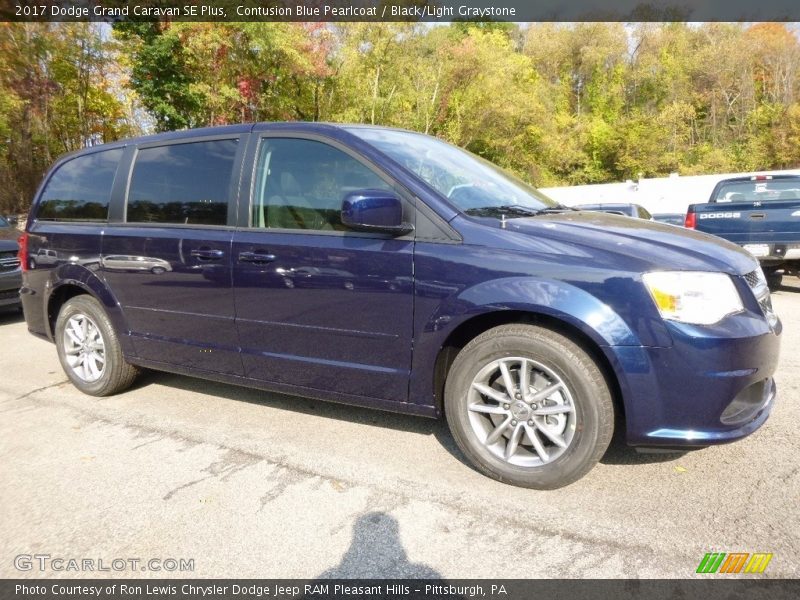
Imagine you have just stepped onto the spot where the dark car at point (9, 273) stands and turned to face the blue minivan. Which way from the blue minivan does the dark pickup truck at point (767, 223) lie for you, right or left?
left

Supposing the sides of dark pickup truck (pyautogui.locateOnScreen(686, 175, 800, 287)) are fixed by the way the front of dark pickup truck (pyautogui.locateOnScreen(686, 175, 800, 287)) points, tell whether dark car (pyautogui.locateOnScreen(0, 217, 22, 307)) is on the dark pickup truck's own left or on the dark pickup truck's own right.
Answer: on the dark pickup truck's own left

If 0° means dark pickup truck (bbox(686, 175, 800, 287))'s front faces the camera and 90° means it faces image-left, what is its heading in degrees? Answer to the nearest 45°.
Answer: approximately 180°

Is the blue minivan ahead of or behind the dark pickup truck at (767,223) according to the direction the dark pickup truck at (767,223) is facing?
behind

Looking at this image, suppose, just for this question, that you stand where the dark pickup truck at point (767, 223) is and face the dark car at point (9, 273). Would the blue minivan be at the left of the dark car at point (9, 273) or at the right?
left
